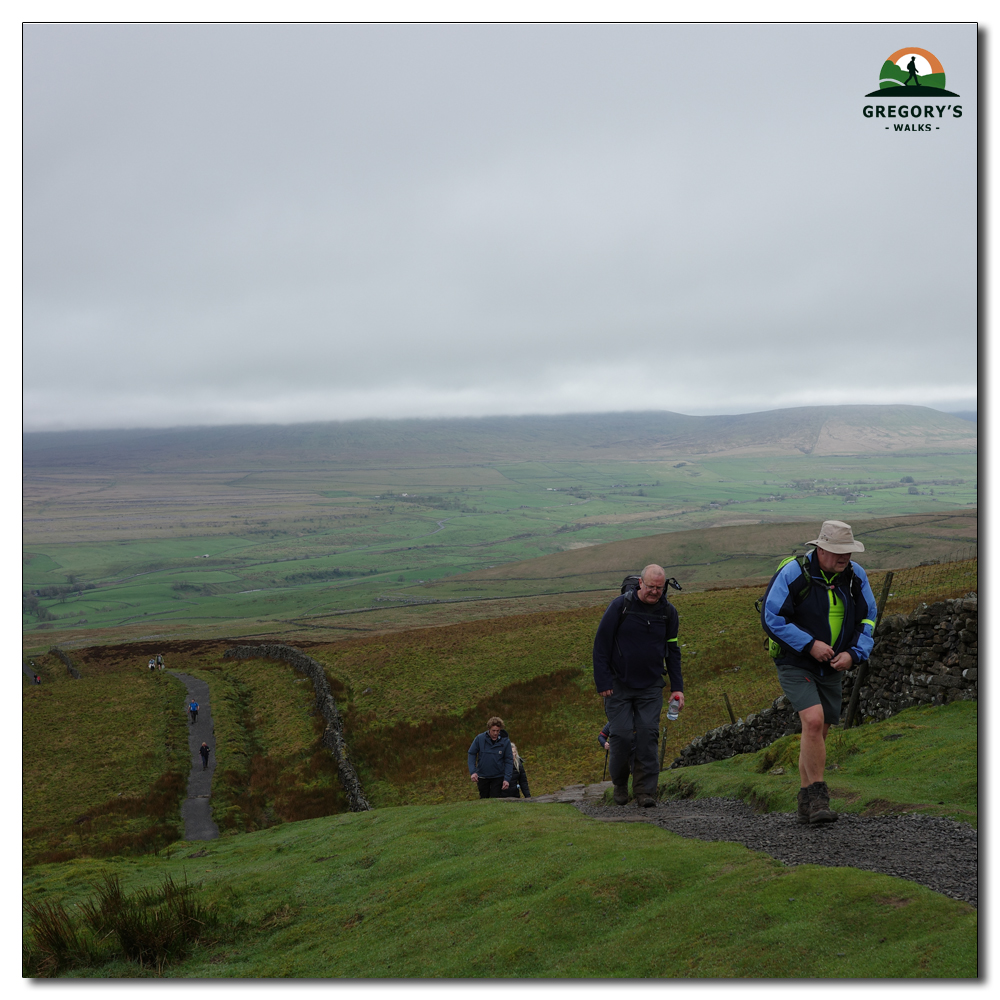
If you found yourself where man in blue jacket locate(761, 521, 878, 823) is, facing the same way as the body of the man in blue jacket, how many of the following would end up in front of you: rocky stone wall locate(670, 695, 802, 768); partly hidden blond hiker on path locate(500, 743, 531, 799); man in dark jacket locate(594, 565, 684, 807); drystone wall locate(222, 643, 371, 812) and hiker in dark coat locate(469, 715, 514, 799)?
0

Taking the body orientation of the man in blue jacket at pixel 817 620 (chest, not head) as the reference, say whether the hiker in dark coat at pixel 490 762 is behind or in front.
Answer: behind

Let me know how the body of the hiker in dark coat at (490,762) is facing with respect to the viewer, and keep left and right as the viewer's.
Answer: facing the viewer

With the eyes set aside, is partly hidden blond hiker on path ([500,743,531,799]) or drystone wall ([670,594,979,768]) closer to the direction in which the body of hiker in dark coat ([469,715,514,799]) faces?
the drystone wall

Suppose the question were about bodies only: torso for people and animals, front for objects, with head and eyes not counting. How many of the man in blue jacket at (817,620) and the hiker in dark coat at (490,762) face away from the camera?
0

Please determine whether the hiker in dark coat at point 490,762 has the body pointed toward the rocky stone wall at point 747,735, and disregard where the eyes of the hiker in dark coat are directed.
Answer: no

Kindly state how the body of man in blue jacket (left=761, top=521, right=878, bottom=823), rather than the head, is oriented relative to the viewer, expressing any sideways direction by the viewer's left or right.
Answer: facing the viewer and to the right of the viewer

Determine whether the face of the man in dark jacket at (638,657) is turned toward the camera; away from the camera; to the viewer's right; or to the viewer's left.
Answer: toward the camera

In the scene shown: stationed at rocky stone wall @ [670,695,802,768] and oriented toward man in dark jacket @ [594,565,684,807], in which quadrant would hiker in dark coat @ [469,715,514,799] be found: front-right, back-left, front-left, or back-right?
front-right
